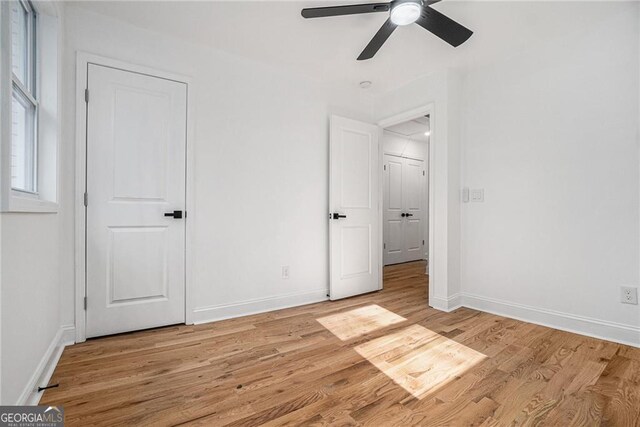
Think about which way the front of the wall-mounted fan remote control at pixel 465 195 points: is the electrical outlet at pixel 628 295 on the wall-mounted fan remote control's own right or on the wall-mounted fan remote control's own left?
on the wall-mounted fan remote control's own left

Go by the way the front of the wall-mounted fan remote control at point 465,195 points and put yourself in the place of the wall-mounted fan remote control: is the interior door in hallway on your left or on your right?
on your right

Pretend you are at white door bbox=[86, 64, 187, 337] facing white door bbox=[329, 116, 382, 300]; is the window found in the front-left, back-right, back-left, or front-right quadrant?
back-right

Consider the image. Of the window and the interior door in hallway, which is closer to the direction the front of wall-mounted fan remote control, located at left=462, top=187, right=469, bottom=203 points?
the window

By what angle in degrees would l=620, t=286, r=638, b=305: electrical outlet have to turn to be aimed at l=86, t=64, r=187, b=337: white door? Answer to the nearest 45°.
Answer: approximately 45° to its right

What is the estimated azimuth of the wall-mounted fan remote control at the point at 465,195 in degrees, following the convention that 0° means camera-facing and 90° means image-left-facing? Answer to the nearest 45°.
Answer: approximately 45°
